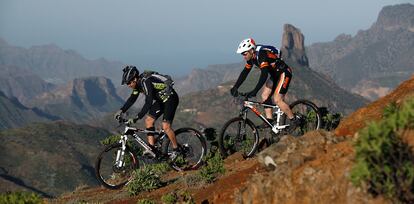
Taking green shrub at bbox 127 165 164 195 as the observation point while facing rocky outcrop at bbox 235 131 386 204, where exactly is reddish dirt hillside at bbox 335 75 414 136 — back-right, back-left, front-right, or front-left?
front-left

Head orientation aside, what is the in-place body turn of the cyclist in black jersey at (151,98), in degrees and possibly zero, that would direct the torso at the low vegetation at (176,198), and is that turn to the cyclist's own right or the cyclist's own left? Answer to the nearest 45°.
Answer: approximately 45° to the cyclist's own left

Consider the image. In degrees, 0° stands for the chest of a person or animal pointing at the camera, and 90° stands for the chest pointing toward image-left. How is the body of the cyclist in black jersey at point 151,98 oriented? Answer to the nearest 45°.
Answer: approximately 45°

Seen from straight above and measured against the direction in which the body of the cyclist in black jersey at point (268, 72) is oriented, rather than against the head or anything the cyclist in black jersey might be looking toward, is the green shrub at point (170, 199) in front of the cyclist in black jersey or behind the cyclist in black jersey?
in front

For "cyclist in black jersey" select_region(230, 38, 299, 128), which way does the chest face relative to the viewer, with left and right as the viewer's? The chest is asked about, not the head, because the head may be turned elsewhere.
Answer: facing the viewer and to the left of the viewer

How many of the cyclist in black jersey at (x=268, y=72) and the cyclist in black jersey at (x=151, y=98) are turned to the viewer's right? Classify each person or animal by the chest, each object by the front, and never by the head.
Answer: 0

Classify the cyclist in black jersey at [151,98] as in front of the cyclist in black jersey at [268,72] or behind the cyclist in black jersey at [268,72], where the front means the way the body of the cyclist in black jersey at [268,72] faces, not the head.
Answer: in front

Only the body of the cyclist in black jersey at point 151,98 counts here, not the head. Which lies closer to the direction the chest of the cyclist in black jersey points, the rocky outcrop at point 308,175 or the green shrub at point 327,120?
the rocky outcrop

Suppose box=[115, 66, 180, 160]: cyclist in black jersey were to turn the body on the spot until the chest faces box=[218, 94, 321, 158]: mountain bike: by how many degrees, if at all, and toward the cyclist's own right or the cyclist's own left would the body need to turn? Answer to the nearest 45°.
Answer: approximately 135° to the cyclist's own left

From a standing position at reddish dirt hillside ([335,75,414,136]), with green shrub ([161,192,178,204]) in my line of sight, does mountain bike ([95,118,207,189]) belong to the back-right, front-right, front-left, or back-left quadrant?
front-right

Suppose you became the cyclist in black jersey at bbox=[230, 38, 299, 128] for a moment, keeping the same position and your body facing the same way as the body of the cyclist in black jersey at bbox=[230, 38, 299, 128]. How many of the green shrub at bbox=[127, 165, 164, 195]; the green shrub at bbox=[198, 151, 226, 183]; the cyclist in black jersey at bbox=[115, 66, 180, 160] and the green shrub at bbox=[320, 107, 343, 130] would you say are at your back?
1
